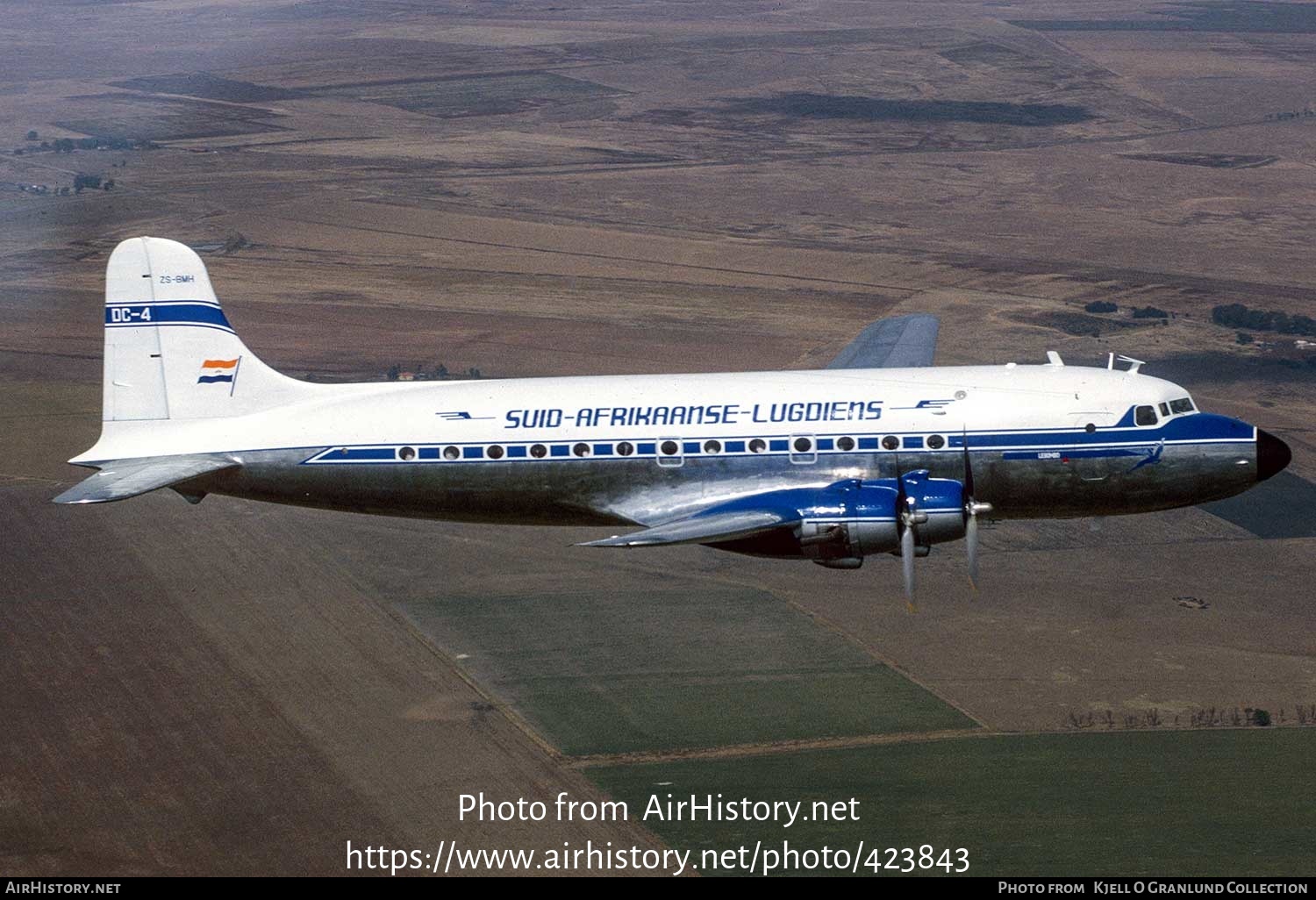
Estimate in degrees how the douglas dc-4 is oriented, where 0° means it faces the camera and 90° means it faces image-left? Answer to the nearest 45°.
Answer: approximately 270°
